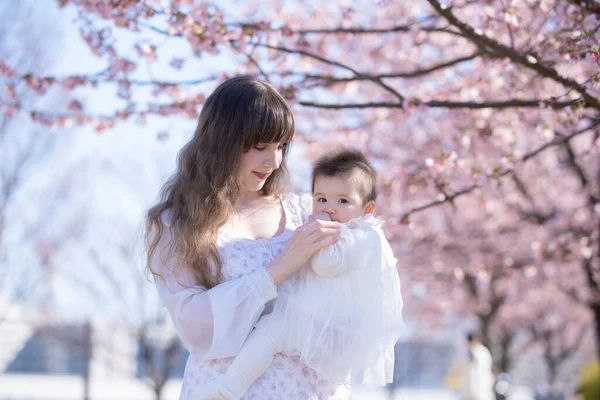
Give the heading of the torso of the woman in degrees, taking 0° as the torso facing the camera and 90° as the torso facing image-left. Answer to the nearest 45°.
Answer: approximately 315°

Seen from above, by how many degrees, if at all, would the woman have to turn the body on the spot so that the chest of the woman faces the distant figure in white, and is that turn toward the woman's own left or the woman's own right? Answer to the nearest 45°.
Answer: approximately 135° to the woman's own left

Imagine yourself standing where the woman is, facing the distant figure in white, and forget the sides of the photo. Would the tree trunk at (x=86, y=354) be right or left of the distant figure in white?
left
